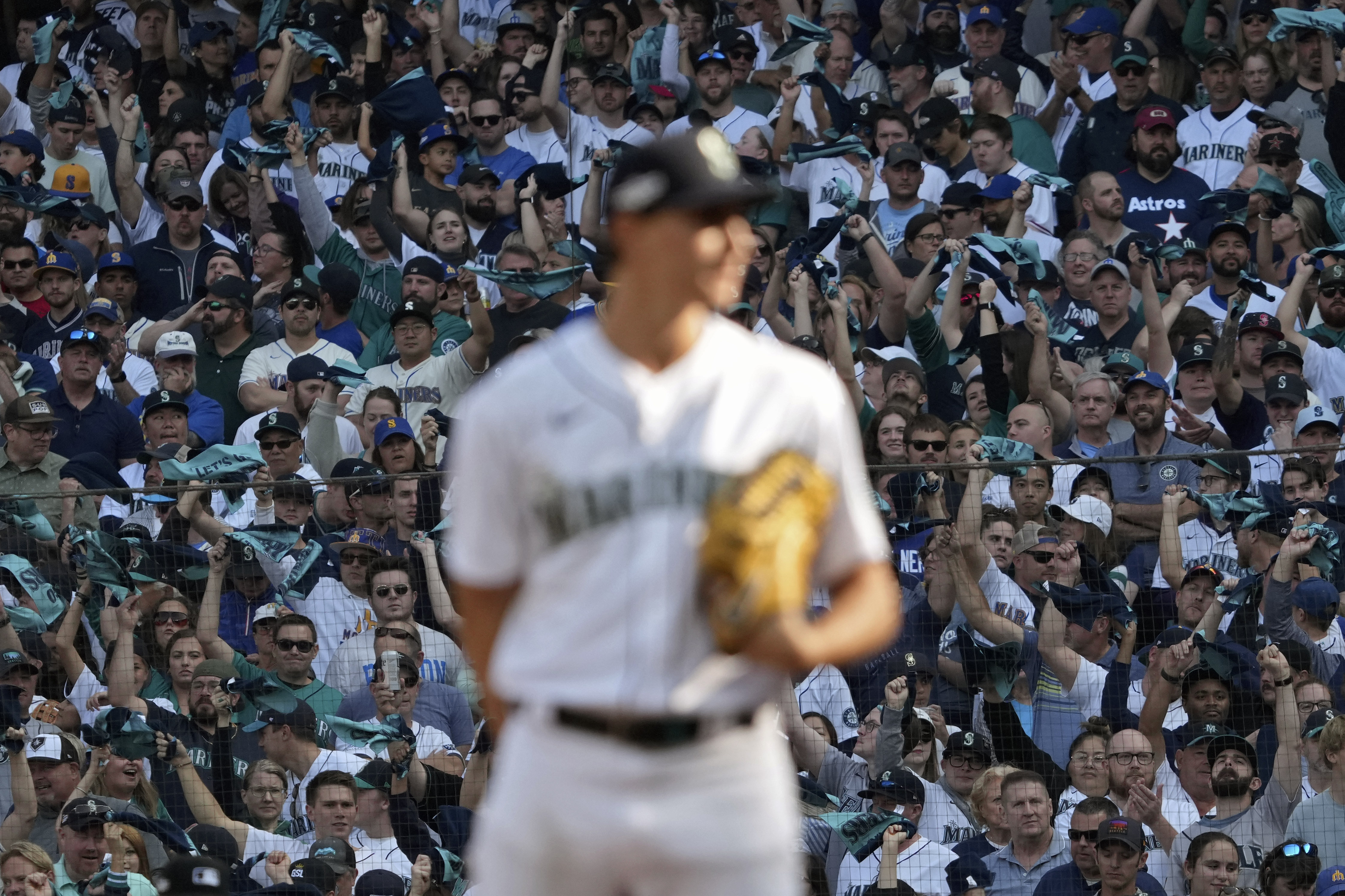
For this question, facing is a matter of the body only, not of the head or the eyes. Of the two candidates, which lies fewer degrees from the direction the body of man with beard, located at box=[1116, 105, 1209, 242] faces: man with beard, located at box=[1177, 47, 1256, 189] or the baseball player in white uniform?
the baseball player in white uniform

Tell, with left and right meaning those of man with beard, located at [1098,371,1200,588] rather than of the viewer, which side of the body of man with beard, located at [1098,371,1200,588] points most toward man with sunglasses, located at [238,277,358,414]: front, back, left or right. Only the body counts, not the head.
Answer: right

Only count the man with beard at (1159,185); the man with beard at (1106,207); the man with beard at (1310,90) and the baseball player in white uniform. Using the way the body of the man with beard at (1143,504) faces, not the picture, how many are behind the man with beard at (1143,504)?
3

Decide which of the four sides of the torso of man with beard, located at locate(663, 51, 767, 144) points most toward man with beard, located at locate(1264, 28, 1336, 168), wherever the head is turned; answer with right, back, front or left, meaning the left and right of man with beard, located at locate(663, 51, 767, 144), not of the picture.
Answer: left

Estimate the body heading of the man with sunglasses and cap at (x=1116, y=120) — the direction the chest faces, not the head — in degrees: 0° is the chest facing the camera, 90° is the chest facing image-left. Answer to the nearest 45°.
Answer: approximately 0°

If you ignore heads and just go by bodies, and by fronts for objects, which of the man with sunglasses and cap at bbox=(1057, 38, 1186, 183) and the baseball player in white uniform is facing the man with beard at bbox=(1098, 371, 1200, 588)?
the man with sunglasses and cap at bbox=(1057, 38, 1186, 183)

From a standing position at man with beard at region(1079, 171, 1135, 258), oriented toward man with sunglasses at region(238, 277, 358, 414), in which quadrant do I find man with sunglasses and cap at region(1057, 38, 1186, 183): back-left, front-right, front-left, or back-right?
back-right

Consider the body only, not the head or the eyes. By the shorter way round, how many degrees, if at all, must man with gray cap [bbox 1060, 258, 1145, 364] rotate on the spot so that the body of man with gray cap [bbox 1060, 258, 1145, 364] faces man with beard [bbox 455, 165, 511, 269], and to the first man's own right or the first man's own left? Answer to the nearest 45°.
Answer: approximately 90° to the first man's own right
